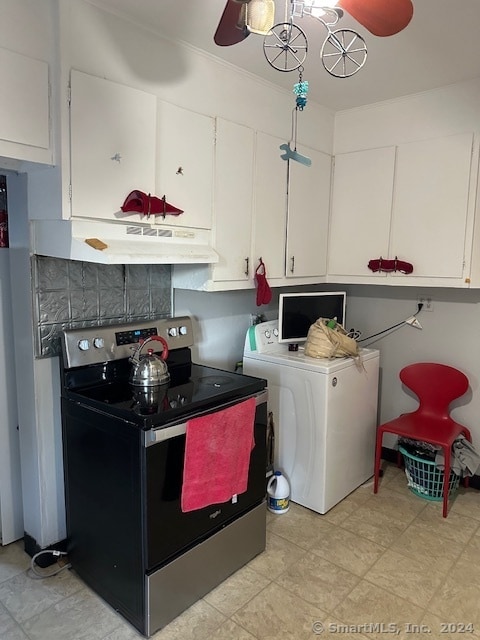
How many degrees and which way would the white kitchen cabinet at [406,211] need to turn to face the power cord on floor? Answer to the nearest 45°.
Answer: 0° — it already faces it

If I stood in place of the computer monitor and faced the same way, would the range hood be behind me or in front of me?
in front

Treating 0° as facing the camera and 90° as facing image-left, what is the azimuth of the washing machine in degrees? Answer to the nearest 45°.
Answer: approximately 315°

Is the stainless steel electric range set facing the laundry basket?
no

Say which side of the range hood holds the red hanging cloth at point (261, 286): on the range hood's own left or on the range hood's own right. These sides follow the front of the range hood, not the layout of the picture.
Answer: on the range hood's own left

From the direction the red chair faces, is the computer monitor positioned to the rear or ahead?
ahead

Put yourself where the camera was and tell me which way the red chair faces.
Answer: facing the viewer and to the left of the viewer

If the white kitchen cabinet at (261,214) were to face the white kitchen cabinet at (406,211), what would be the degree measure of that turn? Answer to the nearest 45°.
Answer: approximately 45° to its left

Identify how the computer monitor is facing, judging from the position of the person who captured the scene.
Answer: facing the viewer

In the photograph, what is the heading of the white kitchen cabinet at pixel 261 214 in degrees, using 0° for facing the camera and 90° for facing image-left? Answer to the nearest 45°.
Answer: approximately 315°

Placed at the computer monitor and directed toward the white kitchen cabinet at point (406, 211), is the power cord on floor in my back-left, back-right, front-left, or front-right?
back-right

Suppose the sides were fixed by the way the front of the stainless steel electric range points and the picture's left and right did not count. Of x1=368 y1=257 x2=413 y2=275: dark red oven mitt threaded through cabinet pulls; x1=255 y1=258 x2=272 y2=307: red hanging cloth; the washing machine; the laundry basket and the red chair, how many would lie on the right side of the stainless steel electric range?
0

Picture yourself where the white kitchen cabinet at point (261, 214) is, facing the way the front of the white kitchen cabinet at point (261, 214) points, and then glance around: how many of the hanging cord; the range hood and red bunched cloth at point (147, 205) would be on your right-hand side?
2

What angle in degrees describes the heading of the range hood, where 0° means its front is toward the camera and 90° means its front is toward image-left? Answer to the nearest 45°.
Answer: approximately 315°
